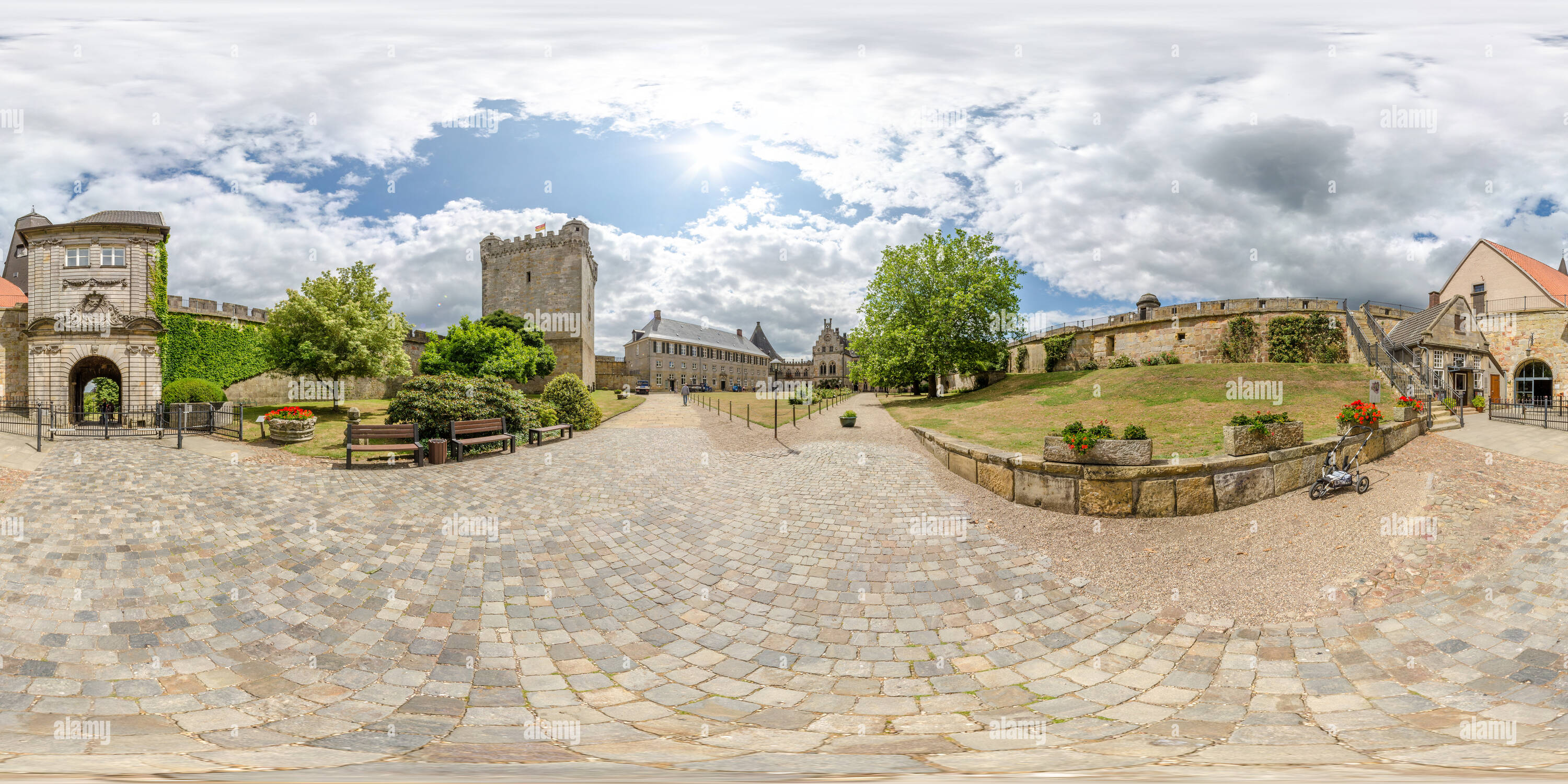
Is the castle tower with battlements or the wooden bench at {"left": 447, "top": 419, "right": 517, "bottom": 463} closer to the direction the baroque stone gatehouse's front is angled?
the wooden bench

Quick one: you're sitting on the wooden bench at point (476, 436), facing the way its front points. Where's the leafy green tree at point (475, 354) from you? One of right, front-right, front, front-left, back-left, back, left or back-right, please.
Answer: back-left

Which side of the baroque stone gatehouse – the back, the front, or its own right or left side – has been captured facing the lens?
front

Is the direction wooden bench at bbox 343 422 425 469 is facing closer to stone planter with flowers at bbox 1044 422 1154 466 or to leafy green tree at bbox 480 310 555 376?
the stone planter with flowers

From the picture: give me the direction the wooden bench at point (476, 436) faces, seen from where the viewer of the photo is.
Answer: facing the viewer and to the right of the viewer

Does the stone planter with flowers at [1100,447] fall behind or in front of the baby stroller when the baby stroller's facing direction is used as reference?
in front

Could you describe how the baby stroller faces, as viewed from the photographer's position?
facing the viewer and to the left of the viewer

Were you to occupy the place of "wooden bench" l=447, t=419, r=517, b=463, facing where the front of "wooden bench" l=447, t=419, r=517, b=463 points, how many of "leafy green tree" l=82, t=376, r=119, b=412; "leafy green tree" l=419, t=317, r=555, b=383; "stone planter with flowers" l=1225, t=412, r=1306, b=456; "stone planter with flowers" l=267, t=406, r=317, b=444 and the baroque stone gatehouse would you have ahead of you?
1
